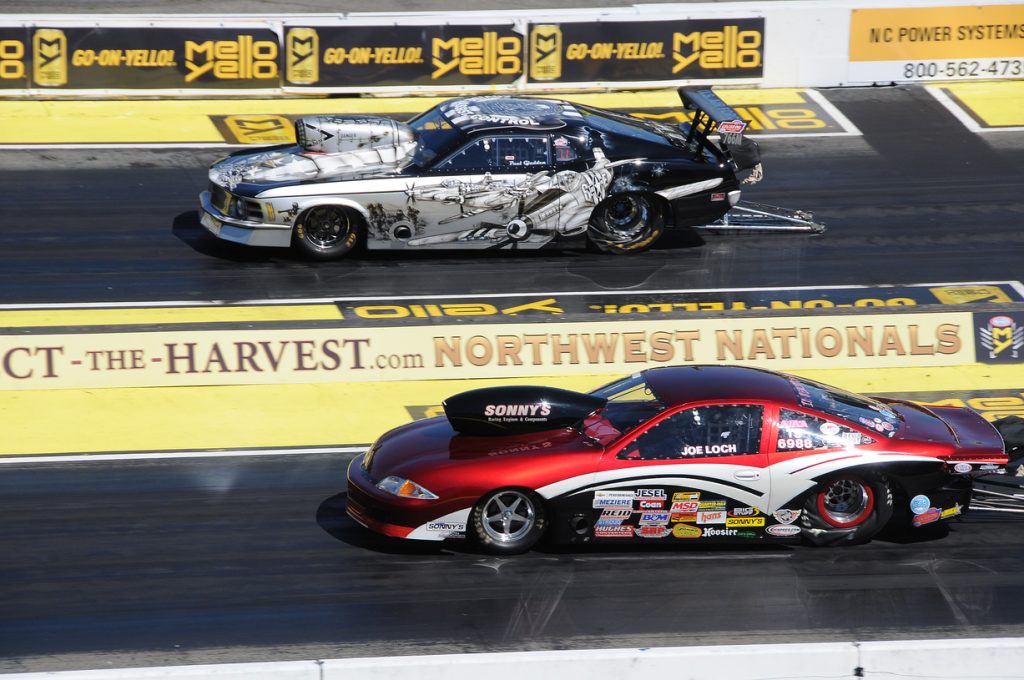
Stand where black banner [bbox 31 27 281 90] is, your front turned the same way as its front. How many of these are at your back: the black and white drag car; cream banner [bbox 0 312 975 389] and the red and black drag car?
0

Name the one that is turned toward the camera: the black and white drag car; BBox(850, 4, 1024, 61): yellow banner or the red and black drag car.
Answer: the yellow banner

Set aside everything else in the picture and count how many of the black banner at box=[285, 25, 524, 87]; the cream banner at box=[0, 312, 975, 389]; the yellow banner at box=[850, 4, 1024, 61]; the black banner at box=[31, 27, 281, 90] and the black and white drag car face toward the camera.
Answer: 4

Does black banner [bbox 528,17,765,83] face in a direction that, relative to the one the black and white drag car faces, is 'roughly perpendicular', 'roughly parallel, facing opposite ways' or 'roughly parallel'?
roughly perpendicular

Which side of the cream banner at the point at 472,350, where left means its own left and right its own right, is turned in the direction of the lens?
front

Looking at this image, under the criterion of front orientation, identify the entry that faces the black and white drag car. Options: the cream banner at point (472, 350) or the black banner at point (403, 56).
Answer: the black banner

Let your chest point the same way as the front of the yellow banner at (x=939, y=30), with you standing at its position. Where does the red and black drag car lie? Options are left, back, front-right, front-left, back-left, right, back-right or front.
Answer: front

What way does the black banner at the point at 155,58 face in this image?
toward the camera

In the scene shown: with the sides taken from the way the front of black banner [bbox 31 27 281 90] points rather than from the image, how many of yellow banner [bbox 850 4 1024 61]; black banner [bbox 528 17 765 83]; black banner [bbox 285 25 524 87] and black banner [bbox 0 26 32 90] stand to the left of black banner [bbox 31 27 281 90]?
3

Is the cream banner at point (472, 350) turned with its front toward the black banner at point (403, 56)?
no

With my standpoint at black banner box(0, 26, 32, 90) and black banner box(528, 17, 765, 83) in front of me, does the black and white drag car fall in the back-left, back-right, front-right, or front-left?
front-right

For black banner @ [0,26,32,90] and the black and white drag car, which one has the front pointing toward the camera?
the black banner

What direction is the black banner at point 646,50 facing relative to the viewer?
toward the camera

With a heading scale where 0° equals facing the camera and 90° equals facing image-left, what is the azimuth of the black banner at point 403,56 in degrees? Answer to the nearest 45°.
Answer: approximately 0°

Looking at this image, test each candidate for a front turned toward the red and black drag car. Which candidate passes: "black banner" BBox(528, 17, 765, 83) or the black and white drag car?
the black banner

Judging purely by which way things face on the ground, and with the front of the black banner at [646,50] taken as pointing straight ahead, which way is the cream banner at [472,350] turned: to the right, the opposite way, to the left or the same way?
the same way

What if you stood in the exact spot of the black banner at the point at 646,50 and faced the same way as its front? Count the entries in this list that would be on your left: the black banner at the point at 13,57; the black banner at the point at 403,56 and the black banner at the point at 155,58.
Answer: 0

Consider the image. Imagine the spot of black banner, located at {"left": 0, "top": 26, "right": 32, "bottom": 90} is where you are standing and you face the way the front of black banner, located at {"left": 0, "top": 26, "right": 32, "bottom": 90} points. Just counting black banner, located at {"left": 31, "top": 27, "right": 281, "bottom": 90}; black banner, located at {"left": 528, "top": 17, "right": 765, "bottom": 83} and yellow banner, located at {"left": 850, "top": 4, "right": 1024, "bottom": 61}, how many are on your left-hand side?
3

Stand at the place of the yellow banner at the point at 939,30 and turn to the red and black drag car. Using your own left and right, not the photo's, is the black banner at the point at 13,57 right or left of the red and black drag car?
right

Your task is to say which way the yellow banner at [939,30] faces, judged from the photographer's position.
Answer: facing the viewer

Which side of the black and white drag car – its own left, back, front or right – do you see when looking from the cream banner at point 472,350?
left
